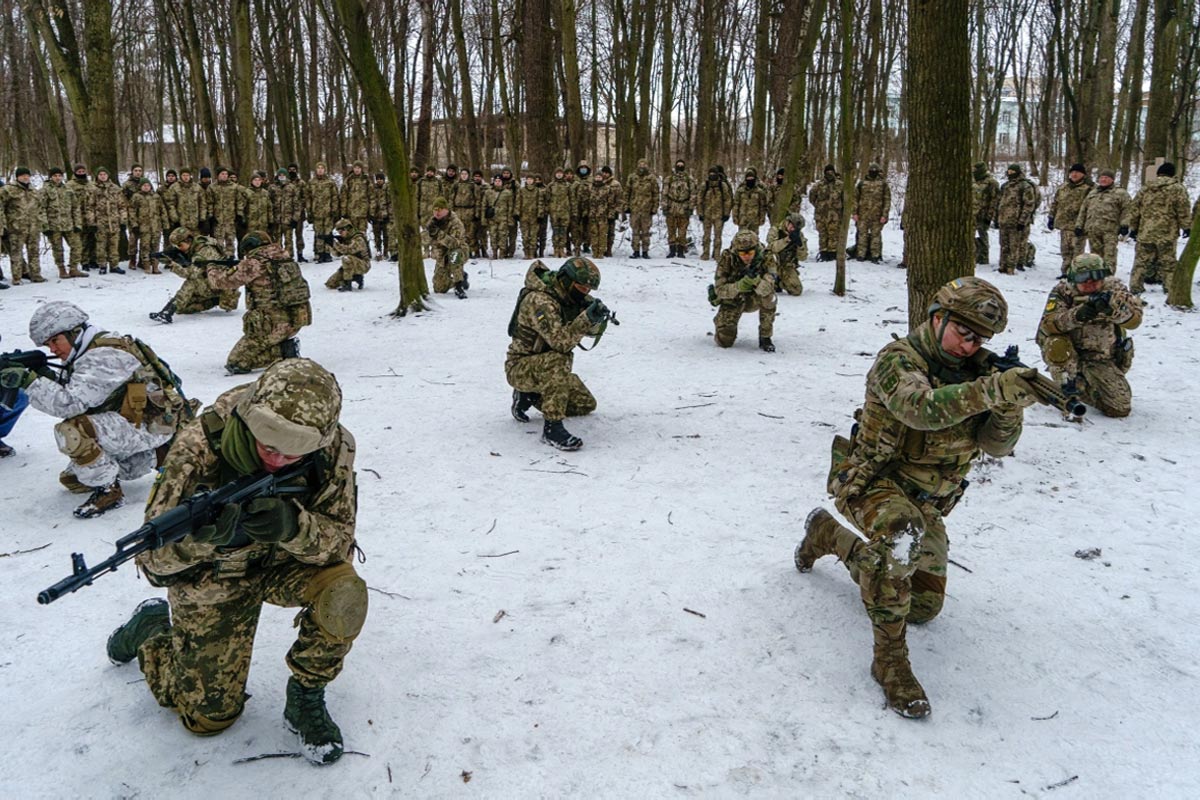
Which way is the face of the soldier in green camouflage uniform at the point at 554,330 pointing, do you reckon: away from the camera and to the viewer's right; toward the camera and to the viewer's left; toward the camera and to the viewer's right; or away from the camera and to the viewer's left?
toward the camera and to the viewer's right

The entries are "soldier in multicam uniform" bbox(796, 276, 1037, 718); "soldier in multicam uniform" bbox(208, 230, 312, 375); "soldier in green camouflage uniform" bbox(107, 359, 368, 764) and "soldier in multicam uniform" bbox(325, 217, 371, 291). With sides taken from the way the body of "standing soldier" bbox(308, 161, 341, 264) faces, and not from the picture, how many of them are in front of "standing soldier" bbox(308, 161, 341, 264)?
4

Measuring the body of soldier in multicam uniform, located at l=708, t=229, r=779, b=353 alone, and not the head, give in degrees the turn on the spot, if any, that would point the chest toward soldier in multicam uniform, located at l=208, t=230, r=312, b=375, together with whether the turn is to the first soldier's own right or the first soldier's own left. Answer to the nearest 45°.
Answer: approximately 90° to the first soldier's own right

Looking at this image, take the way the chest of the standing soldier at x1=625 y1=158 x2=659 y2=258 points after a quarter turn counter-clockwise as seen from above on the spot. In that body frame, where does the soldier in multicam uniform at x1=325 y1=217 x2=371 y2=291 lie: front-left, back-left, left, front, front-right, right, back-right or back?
back-right

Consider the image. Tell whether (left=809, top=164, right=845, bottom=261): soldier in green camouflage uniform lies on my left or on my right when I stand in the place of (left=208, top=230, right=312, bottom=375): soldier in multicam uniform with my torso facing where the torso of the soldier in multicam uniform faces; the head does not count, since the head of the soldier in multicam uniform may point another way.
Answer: on my right

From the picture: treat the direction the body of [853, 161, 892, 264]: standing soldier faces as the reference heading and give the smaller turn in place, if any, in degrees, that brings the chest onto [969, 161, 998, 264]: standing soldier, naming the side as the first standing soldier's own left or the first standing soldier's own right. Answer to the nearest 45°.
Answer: approximately 90° to the first standing soldier's own left

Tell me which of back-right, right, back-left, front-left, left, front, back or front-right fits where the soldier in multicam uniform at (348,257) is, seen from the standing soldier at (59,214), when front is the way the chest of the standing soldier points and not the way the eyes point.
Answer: front-left

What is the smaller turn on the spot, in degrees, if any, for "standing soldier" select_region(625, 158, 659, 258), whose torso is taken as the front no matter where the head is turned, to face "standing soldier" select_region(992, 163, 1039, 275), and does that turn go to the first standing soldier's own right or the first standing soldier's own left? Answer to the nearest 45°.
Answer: approximately 90° to the first standing soldier's own left

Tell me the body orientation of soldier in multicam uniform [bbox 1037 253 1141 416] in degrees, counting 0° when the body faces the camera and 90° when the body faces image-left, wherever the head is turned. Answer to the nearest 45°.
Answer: approximately 0°

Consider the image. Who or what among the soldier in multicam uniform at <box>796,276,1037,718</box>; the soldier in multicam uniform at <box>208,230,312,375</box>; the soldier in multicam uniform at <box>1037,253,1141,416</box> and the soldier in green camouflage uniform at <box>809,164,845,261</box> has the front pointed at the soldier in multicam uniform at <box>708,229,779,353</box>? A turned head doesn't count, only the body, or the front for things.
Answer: the soldier in green camouflage uniform

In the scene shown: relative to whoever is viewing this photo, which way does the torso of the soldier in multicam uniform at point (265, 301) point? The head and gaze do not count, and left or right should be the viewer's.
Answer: facing away from the viewer and to the left of the viewer
